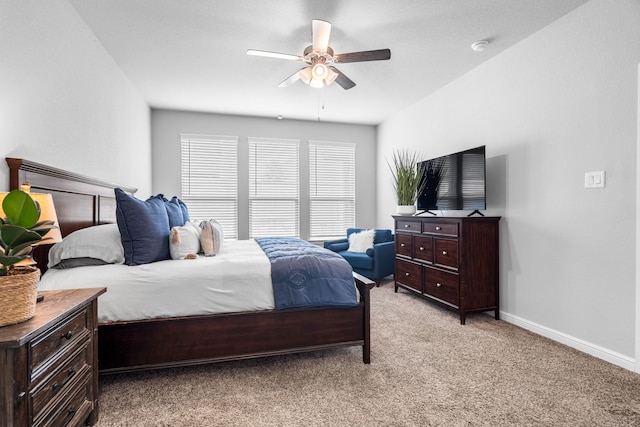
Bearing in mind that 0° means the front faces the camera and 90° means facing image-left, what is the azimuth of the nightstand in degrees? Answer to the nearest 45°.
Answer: approximately 315°

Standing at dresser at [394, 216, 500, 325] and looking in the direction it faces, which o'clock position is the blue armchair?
The blue armchair is roughly at 3 o'clock from the dresser.

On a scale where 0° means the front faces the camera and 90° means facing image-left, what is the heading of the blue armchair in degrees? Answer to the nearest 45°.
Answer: approximately 45°

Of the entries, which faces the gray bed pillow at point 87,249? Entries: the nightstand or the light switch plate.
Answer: the light switch plate

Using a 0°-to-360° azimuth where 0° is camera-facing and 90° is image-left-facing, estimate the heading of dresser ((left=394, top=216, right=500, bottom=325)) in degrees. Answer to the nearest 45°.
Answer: approximately 45°

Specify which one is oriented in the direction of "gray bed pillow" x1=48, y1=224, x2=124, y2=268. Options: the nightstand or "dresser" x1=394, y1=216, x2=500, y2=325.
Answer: the dresser

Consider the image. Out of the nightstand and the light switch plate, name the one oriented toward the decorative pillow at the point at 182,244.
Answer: the light switch plate
